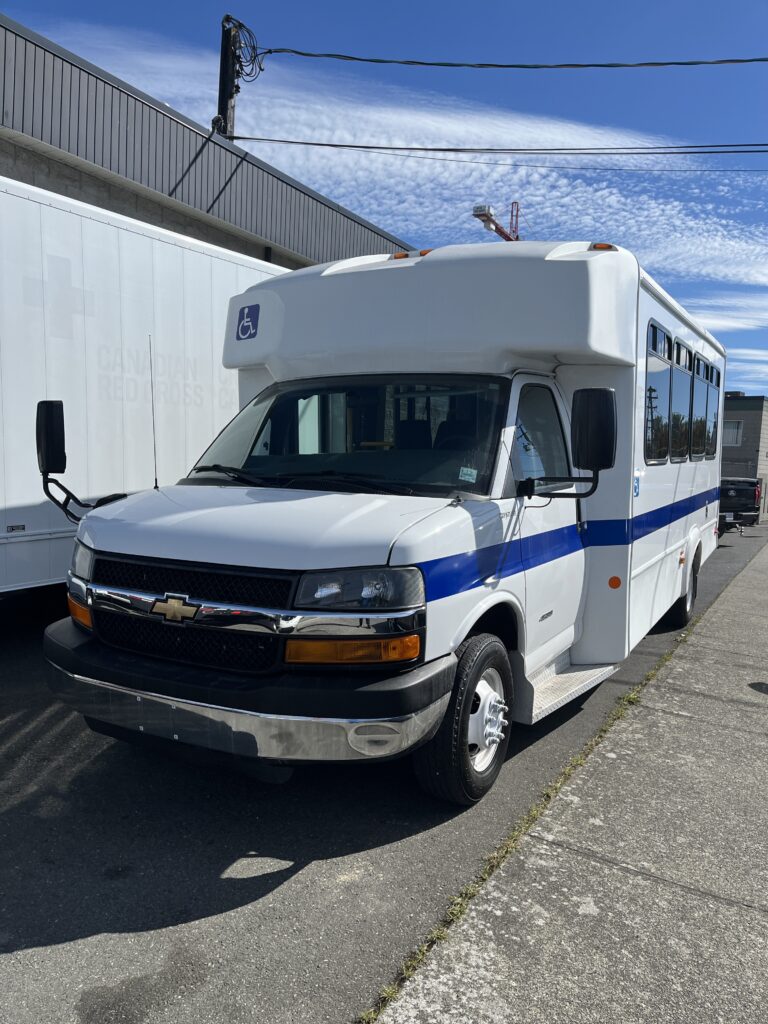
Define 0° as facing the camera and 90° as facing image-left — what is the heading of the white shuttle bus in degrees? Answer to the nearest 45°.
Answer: approximately 45°

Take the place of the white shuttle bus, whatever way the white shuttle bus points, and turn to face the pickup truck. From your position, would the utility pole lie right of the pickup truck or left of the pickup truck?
left

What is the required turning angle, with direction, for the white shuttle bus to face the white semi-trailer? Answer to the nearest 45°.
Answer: approximately 90° to its right

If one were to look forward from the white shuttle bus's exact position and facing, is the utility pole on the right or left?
on its right

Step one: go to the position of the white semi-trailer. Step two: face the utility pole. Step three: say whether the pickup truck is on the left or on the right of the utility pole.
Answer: right

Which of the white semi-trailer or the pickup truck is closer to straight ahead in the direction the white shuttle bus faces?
the white semi-trailer

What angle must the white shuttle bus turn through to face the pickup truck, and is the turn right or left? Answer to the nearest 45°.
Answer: approximately 180°

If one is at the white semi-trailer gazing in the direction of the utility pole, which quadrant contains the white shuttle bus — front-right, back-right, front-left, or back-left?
back-right
